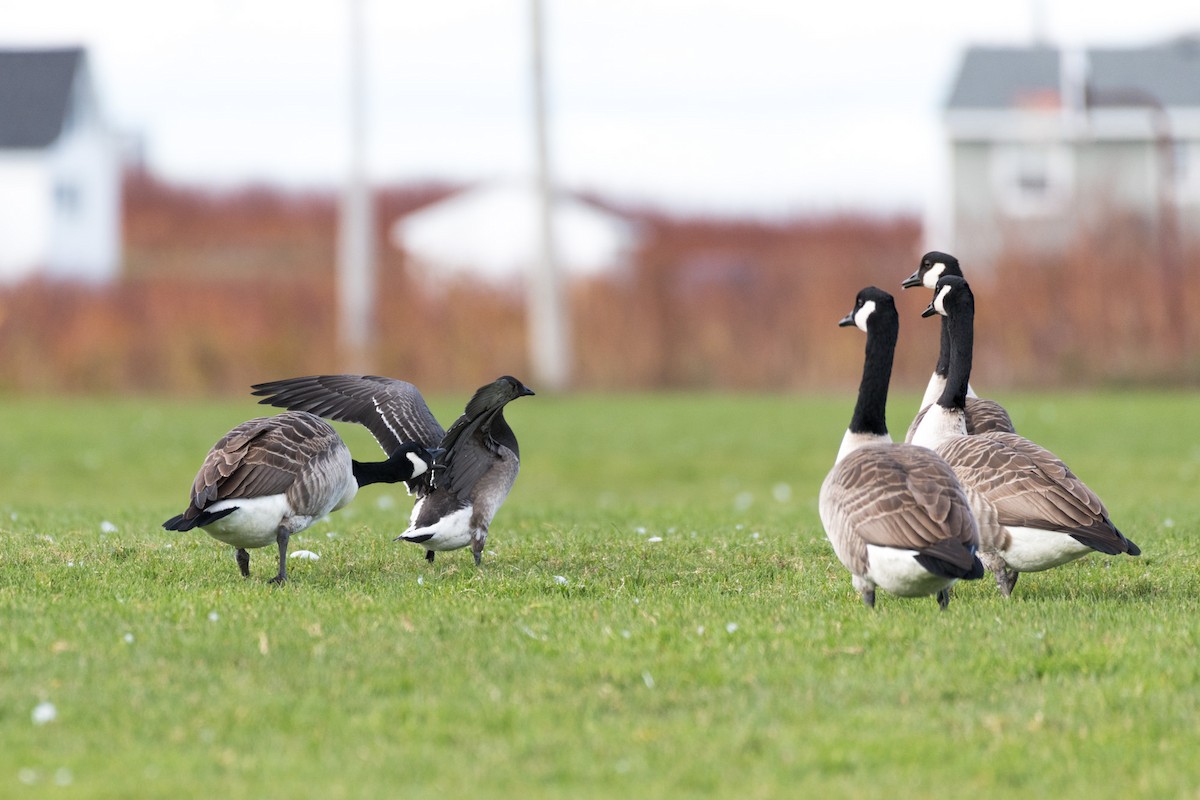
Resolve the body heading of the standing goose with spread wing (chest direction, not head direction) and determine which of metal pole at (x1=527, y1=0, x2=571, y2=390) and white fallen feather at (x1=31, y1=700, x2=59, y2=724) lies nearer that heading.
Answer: the metal pole

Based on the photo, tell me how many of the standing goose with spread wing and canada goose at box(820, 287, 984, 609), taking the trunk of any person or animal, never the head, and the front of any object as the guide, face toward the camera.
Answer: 0

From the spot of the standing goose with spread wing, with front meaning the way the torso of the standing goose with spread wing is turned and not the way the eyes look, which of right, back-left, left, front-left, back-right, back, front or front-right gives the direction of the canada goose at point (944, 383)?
front-right

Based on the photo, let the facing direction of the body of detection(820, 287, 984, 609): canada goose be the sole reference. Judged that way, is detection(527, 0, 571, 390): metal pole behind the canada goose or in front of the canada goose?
in front

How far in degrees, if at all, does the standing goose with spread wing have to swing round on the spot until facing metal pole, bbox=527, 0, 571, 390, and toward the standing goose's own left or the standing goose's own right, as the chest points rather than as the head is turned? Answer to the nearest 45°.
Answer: approximately 45° to the standing goose's own left

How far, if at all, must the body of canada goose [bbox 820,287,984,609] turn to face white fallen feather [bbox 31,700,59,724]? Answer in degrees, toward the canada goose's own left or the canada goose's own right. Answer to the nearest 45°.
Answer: approximately 90° to the canada goose's own left

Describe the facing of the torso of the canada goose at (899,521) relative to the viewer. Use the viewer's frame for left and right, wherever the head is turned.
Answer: facing away from the viewer and to the left of the viewer

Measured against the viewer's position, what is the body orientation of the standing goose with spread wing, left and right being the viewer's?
facing away from the viewer and to the right of the viewer

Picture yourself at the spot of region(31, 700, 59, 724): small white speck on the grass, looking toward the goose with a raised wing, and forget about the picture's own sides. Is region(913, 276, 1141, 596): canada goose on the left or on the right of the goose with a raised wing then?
right

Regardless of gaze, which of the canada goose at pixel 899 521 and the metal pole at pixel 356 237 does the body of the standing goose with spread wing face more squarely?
the metal pole
